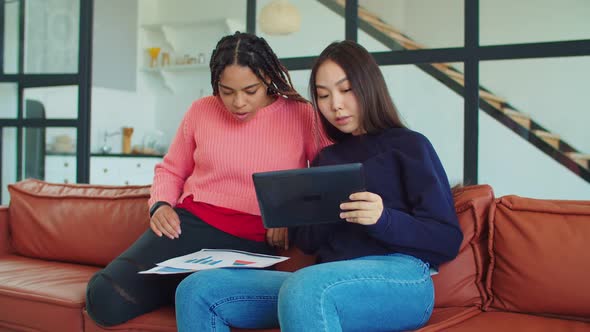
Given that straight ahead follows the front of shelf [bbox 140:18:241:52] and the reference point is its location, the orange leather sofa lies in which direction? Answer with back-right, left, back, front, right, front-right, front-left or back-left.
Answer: front

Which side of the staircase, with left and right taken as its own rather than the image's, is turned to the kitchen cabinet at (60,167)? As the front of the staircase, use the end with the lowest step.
back

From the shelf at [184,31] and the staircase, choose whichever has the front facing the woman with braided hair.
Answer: the shelf

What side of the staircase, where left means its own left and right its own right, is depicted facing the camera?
right

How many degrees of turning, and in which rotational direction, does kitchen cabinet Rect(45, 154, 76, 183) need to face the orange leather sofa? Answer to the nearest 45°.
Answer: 0° — it already faces it

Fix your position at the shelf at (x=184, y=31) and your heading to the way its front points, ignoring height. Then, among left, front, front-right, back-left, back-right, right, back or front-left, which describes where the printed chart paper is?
front

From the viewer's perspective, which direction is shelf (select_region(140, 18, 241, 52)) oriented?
toward the camera

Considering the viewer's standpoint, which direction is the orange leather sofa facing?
facing the viewer

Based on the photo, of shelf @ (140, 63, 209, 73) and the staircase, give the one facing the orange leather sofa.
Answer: the shelf

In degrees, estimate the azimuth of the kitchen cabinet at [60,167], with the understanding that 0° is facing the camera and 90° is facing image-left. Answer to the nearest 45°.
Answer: approximately 0°

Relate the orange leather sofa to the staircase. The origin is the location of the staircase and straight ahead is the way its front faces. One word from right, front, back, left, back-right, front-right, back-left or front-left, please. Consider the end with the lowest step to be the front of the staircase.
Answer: right

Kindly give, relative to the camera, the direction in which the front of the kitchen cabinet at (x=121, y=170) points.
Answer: facing the viewer

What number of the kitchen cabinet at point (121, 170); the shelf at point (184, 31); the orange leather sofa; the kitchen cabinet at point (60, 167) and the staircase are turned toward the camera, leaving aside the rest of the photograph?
4
